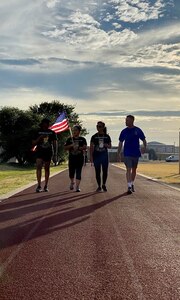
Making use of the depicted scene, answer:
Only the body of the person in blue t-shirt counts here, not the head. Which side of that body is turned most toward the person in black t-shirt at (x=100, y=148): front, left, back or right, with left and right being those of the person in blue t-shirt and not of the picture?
right

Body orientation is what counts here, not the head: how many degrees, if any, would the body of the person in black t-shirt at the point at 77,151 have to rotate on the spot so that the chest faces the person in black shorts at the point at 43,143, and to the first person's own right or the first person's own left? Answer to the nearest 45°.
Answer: approximately 90° to the first person's own right

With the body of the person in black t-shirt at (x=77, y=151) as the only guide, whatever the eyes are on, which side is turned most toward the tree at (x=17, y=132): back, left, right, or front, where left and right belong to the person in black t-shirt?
back

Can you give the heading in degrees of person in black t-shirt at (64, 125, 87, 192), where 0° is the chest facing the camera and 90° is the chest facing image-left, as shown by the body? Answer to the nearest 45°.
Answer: approximately 0°

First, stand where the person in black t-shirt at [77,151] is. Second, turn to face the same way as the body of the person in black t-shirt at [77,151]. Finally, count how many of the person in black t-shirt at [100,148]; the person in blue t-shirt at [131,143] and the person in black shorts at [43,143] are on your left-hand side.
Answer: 2

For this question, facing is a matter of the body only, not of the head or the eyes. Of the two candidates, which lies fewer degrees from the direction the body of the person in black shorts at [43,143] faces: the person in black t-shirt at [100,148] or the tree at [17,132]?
the person in black t-shirt

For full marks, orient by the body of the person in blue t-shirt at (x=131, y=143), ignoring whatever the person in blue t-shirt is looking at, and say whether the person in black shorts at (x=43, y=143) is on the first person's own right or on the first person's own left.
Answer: on the first person's own right

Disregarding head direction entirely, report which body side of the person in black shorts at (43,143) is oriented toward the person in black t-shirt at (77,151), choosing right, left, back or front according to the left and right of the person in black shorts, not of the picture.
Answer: left

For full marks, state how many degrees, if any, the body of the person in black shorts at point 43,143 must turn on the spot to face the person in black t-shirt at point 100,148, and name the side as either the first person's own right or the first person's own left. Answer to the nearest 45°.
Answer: approximately 90° to the first person's own left

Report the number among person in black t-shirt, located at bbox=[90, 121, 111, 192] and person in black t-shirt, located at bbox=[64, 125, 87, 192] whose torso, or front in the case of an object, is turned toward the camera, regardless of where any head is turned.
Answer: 2

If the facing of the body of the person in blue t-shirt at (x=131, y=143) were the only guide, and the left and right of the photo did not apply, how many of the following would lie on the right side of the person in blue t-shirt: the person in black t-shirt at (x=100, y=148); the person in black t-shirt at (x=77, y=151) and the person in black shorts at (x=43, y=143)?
3
